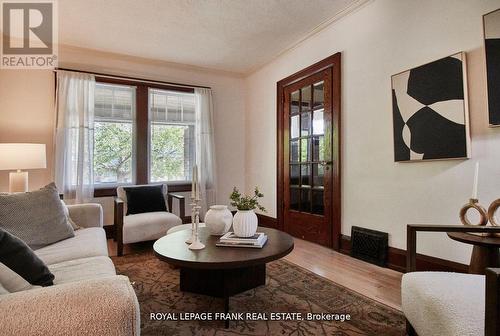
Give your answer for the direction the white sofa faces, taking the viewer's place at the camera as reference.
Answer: facing to the right of the viewer

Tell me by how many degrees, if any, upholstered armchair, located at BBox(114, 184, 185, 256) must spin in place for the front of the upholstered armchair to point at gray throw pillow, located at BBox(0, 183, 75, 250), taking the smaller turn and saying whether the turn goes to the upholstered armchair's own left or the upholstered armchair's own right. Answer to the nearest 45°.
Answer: approximately 90° to the upholstered armchair's own right

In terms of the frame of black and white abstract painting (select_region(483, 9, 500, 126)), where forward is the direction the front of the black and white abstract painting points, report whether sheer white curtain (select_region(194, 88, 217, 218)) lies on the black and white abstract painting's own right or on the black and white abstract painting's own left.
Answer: on the black and white abstract painting's own right

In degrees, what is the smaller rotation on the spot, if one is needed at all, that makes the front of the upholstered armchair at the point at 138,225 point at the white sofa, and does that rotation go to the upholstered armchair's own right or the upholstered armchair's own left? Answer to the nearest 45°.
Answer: approximately 45° to the upholstered armchair's own right

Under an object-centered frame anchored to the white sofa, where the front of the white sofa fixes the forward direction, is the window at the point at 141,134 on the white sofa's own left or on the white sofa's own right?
on the white sofa's own left

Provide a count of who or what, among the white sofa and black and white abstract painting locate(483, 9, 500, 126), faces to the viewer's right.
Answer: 1

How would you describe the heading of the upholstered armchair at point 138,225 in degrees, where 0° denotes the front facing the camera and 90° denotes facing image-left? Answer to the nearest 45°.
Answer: approximately 315°

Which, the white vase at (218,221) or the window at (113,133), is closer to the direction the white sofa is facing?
the white vase
